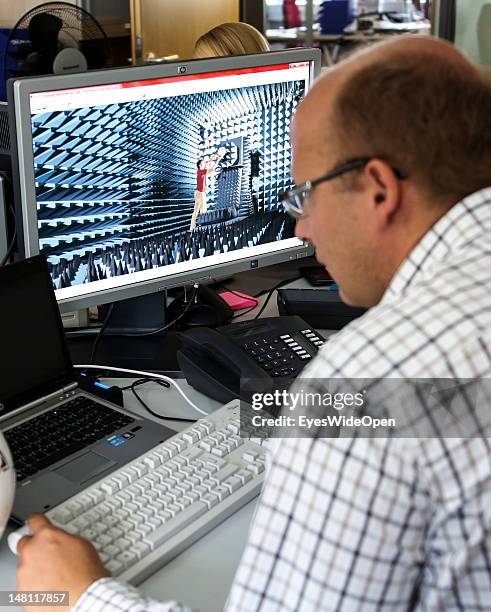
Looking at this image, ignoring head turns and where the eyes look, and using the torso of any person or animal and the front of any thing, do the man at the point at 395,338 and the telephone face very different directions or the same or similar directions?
very different directions

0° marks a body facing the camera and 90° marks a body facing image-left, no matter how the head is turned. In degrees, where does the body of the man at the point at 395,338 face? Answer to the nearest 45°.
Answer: approximately 135°

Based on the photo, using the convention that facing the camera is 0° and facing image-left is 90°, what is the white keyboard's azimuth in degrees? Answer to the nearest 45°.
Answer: approximately 315°

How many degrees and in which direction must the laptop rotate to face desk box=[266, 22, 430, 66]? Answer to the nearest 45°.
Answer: approximately 135° to its left

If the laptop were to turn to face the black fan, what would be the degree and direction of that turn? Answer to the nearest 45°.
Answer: approximately 135° to its left

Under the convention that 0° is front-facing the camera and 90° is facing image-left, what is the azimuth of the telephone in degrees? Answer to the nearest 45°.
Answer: approximately 315°

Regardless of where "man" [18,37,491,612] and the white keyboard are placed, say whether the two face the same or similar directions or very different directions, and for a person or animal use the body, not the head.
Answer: very different directions

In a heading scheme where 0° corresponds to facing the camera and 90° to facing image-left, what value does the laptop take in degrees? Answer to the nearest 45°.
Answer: approximately 315°
